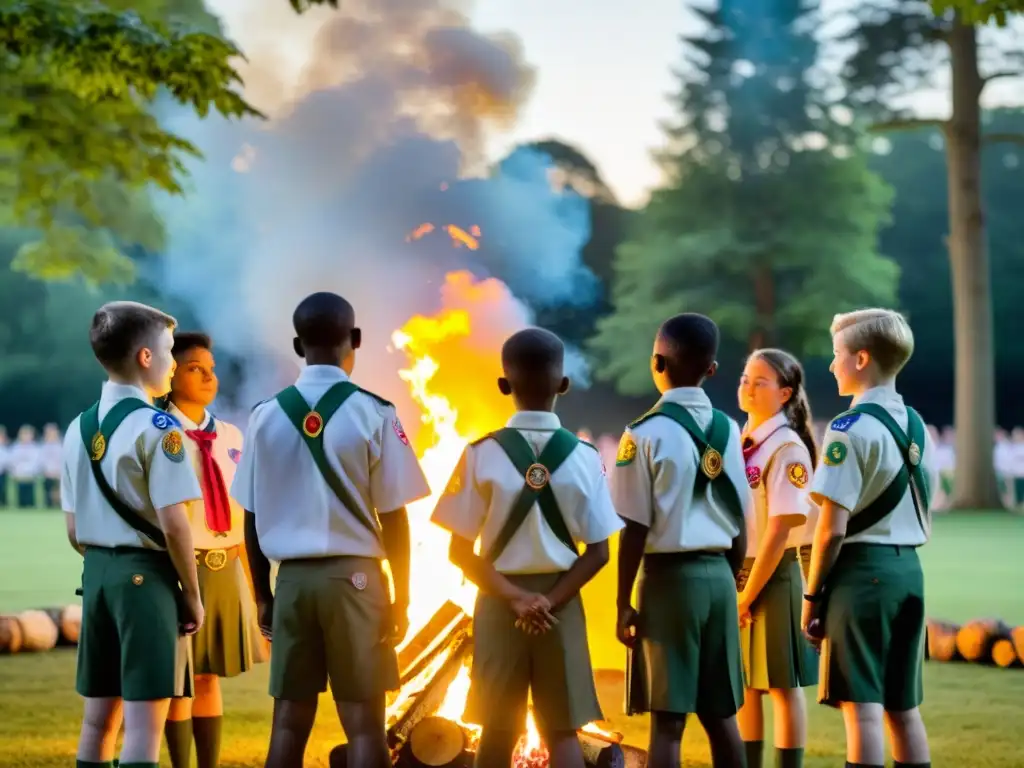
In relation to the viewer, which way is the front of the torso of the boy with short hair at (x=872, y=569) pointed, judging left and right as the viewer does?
facing away from the viewer and to the left of the viewer

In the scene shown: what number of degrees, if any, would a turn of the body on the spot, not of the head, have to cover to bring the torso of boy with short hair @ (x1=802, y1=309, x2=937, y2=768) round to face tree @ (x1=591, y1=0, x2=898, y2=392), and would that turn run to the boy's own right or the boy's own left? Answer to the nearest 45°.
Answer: approximately 45° to the boy's own right

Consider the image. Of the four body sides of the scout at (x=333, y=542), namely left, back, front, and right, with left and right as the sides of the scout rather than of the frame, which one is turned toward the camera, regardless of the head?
back

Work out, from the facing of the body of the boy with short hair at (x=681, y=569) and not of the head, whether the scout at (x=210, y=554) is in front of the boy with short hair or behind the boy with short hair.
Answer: in front

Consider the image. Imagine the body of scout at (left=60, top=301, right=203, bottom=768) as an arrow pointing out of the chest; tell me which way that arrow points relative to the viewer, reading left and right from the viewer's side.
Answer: facing away from the viewer and to the right of the viewer

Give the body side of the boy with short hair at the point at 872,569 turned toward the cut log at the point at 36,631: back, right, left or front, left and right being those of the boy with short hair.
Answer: front

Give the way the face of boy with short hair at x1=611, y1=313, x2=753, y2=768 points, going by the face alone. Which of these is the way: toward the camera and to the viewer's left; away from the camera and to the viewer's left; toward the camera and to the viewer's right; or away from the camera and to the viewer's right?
away from the camera and to the viewer's left

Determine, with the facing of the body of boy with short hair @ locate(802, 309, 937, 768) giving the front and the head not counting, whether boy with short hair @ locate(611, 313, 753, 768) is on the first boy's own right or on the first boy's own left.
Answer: on the first boy's own left

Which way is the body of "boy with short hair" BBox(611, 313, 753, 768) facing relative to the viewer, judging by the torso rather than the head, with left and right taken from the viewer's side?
facing away from the viewer and to the left of the viewer

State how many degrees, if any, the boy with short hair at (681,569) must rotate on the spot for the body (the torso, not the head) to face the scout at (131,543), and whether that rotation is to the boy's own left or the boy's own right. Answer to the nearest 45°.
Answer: approximately 45° to the boy's own left

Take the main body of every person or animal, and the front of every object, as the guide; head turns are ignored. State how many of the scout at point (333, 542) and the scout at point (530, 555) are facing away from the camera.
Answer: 2

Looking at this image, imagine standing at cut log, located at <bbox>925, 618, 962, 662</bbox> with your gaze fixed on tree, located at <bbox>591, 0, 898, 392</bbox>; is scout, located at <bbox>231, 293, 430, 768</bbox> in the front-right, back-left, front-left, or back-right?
back-left

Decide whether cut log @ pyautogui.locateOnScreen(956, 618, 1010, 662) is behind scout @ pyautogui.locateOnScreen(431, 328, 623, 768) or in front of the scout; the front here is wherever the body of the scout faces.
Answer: in front

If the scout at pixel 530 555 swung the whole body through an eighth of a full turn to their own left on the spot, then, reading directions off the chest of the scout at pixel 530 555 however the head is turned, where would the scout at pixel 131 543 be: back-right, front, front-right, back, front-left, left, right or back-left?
front-left

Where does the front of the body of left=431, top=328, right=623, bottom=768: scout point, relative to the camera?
away from the camera

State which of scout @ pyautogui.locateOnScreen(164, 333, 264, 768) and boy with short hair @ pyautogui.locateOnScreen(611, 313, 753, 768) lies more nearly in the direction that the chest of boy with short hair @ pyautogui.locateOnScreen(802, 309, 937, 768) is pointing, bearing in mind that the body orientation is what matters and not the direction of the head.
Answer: the scout

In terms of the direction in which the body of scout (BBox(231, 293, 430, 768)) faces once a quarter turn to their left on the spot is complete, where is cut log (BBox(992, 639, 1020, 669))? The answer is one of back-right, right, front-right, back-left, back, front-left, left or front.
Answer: back-right

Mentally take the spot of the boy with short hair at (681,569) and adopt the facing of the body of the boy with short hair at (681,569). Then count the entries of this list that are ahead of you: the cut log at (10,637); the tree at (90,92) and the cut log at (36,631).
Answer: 3

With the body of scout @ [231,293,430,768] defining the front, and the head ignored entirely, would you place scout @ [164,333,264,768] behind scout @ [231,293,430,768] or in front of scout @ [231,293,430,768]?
in front
